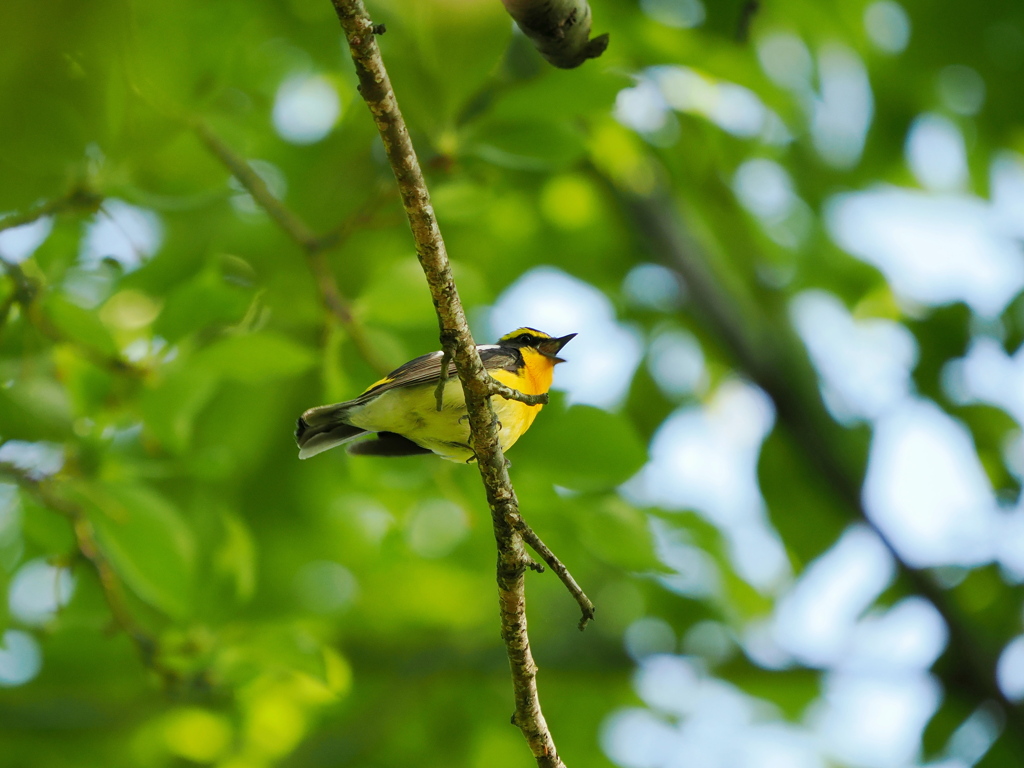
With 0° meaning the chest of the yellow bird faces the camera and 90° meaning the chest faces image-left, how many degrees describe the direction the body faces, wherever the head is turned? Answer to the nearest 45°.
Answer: approximately 270°

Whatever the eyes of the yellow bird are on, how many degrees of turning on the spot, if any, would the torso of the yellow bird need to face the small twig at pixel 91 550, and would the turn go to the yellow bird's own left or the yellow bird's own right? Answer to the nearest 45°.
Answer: approximately 180°

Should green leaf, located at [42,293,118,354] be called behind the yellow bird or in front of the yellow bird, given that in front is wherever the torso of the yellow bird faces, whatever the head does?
behind
